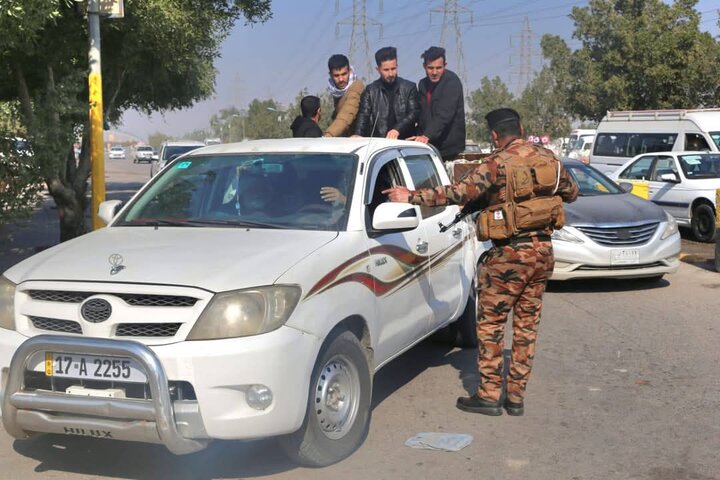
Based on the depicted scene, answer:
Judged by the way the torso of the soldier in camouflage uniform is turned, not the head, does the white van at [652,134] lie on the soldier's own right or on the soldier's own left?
on the soldier's own right

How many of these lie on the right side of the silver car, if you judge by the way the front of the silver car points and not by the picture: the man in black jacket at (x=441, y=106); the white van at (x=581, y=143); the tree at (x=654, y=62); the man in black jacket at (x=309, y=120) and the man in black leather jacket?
3

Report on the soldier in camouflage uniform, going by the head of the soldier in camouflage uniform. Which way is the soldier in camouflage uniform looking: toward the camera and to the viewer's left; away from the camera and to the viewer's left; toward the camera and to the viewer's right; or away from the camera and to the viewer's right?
away from the camera and to the viewer's left

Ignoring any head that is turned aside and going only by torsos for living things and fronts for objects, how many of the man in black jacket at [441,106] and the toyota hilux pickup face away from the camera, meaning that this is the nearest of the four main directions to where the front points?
0

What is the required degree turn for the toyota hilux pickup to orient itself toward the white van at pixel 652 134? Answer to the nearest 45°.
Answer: approximately 180°

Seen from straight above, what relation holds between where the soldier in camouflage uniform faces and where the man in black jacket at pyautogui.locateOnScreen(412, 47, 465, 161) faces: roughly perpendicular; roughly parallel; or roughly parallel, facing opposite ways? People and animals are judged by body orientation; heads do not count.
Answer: roughly perpendicular

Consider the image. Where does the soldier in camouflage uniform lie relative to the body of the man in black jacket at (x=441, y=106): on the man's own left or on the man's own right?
on the man's own left

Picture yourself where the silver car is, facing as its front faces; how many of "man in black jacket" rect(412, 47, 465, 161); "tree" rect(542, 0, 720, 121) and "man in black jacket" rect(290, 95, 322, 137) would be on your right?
2

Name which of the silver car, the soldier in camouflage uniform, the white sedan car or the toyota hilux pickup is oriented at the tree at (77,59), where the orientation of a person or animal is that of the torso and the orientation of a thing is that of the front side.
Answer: the soldier in camouflage uniform

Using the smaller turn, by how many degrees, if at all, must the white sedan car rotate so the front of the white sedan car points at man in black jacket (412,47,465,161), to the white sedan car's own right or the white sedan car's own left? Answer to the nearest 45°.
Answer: approximately 45° to the white sedan car's own right
